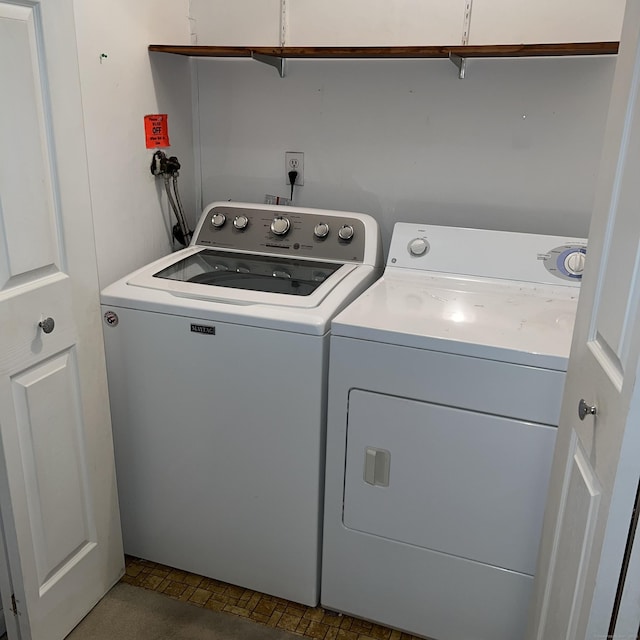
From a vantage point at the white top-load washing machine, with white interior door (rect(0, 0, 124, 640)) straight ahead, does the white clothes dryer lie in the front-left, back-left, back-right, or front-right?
back-left

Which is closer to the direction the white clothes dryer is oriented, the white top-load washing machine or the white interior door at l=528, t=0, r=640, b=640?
the white interior door

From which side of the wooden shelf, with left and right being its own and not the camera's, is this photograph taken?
front

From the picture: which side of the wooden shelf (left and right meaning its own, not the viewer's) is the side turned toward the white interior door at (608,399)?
front

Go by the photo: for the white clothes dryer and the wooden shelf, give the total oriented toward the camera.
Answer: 2

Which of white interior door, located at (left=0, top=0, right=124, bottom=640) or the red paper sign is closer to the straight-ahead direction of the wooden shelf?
the white interior door

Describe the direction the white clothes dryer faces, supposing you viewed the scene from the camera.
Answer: facing the viewer

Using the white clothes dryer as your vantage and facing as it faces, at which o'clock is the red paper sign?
The red paper sign is roughly at 4 o'clock from the white clothes dryer.

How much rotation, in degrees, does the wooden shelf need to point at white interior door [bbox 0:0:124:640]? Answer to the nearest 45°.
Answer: approximately 45° to its right
